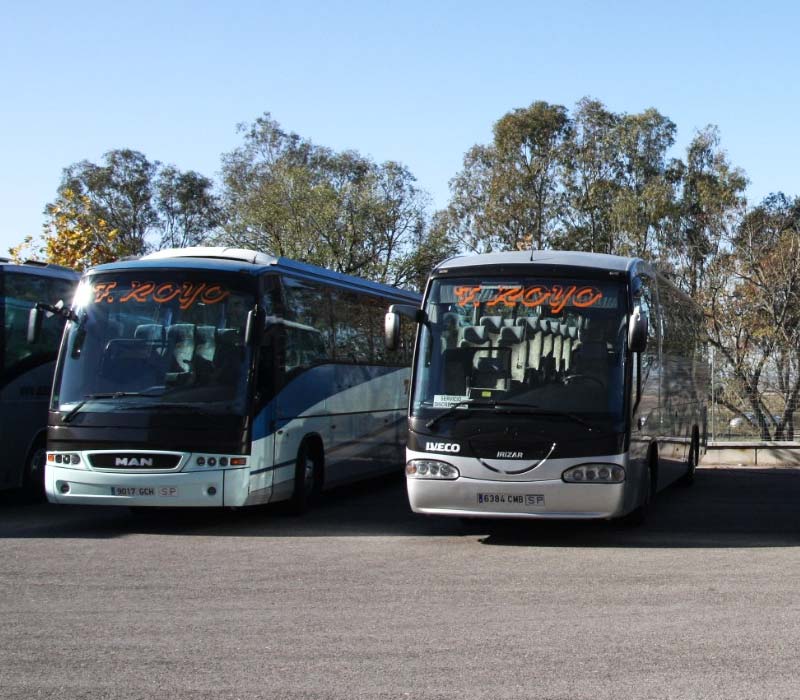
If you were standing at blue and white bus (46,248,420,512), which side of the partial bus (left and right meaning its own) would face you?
left

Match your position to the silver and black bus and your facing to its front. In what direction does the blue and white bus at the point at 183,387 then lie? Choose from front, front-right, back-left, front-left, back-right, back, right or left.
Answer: right

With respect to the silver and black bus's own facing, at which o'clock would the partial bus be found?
The partial bus is roughly at 4 o'clock from the silver and black bus.

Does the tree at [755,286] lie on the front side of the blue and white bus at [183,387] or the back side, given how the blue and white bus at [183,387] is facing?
on the back side

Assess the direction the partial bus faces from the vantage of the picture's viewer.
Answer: facing the viewer and to the left of the viewer

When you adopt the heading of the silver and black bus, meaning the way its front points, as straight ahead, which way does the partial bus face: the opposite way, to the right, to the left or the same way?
the same way

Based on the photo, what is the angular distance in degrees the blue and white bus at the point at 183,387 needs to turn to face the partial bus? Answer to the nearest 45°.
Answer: approximately 90° to its right

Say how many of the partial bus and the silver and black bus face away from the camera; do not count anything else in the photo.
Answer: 0

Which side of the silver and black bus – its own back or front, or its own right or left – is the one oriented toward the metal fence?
back

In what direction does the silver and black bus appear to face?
toward the camera

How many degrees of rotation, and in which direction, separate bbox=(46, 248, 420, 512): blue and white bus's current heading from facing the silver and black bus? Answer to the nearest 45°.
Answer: approximately 90° to its left

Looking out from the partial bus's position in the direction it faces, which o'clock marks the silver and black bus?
The silver and black bus is roughly at 9 o'clock from the partial bus.

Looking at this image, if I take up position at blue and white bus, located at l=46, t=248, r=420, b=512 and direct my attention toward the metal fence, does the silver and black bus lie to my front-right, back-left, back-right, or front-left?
front-right

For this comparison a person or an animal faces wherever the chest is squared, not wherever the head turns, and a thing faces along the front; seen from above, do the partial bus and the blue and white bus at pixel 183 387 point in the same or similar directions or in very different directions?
same or similar directions

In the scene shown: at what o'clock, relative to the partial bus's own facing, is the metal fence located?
The metal fence is roughly at 7 o'clock from the partial bus.

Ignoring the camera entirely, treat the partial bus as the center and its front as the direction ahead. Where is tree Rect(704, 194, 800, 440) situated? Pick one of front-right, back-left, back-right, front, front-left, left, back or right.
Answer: back

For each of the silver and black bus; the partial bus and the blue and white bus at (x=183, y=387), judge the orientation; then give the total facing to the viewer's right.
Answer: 0
